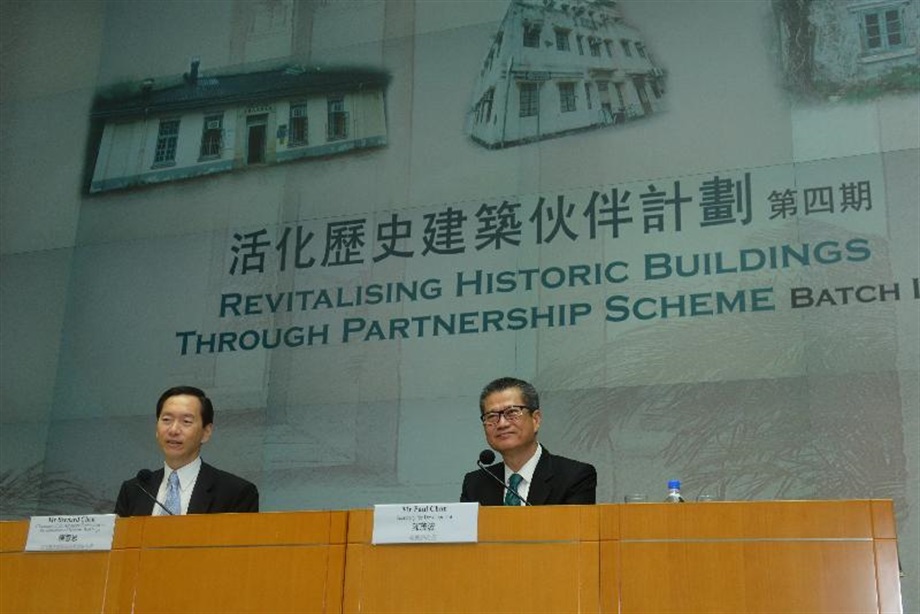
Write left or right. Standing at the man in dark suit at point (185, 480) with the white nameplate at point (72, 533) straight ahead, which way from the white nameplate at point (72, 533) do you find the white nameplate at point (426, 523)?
left

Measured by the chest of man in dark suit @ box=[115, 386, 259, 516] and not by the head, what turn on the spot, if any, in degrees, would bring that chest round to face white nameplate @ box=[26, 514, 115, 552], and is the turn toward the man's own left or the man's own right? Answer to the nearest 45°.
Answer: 0° — they already face it

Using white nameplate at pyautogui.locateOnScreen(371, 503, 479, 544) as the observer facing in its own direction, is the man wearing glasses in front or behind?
behind

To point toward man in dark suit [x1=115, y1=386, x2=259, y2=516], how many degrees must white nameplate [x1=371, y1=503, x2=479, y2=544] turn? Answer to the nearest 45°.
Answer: approximately 135° to its right

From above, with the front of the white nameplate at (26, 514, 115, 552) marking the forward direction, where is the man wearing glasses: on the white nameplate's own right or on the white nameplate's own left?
on the white nameplate's own left

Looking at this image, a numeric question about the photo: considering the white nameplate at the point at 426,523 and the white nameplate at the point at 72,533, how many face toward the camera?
2

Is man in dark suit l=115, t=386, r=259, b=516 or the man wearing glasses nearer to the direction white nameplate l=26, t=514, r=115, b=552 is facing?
the man wearing glasses
